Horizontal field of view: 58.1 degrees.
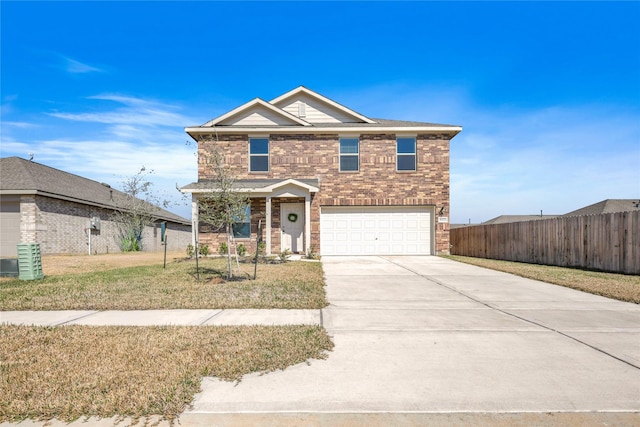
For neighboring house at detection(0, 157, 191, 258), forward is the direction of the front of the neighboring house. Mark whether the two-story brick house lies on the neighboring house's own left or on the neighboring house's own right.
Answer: on the neighboring house's own left

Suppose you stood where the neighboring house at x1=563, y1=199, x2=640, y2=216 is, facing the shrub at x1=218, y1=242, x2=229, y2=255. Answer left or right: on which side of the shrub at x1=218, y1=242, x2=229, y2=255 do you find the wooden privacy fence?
left

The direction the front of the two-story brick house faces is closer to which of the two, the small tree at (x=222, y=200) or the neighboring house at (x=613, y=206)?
the small tree

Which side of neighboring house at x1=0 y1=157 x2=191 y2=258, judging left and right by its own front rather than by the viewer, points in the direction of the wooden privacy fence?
left

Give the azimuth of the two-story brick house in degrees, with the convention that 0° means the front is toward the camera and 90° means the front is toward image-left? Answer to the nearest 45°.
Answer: approximately 0°

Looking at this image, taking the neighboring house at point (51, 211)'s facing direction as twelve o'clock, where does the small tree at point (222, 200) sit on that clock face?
The small tree is roughly at 10 o'clock from the neighboring house.

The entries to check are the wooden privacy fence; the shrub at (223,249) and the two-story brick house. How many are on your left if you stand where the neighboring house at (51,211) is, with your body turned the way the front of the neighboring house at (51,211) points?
3

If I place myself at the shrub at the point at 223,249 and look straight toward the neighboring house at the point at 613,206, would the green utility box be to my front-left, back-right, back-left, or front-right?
back-right

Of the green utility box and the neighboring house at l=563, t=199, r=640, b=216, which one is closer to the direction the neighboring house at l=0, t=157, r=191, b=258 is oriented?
the green utility box

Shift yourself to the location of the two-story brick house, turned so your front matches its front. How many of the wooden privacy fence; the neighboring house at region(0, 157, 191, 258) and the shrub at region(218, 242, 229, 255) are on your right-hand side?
2

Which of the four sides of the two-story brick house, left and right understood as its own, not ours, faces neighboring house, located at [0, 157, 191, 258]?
right
